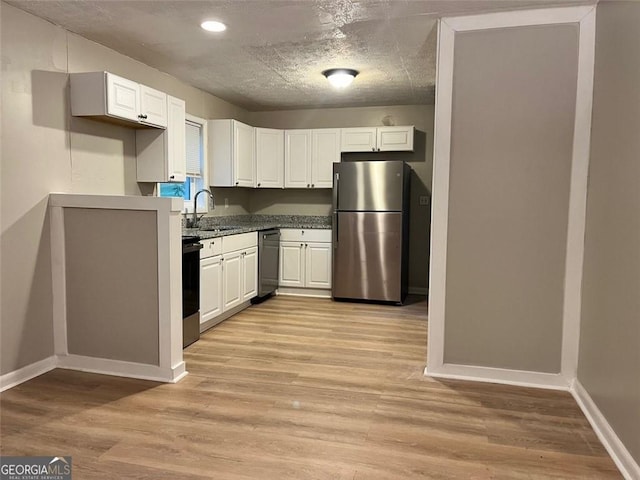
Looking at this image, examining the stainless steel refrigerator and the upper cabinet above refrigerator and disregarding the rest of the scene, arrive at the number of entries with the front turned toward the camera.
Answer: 2

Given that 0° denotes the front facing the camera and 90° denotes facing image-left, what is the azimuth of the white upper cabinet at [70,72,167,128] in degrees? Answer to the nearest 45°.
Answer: approximately 315°

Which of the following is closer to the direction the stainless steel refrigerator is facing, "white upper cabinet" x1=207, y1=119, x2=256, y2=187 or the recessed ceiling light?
the recessed ceiling light

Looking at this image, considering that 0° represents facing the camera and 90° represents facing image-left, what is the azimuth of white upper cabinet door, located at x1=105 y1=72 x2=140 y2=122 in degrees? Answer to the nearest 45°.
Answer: approximately 315°

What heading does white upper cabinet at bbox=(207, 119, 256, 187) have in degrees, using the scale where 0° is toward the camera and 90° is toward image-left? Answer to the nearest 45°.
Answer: approximately 315°

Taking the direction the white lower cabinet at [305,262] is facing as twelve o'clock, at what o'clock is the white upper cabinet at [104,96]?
The white upper cabinet is roughly at 1 o'clock from the white lower cabinet.

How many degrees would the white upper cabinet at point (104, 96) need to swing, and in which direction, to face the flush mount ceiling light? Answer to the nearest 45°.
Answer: approximately 45° to its left

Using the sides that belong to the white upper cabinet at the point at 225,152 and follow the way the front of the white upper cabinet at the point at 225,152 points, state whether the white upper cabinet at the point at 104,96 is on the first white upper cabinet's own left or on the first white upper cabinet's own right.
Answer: on the first white upper cabinet's own right

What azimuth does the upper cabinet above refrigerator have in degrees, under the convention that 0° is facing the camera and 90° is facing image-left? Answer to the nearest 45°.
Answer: approximately 0°
